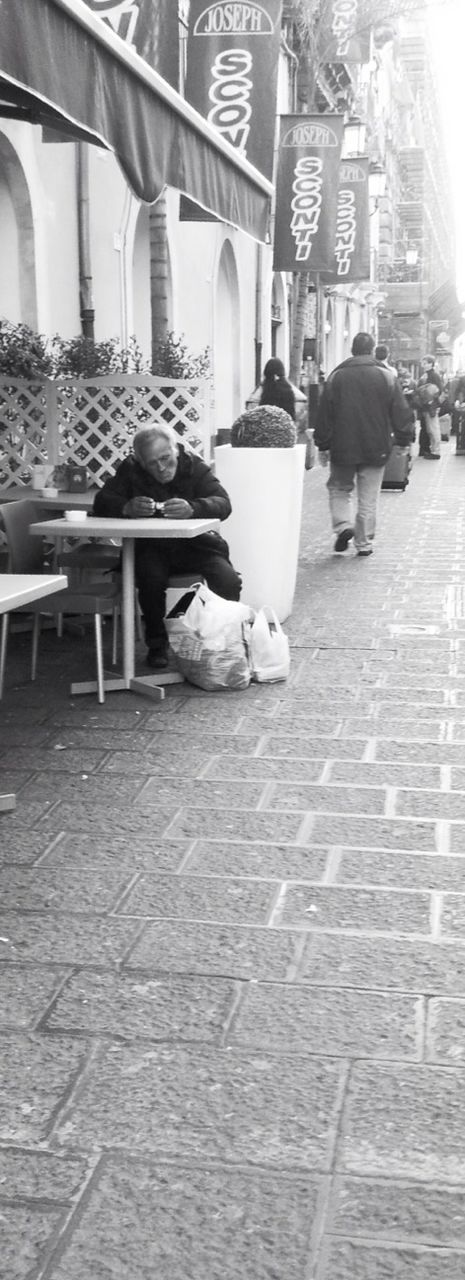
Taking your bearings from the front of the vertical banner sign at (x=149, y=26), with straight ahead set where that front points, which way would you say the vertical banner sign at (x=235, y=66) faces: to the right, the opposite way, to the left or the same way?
the same way

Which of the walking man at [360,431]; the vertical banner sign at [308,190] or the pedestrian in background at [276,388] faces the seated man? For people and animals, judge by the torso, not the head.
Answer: the vertical banner sign

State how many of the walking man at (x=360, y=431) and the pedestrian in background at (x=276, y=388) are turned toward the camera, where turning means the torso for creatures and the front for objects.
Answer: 0

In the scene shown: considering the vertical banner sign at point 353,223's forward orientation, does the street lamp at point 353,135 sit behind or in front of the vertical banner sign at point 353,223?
behind

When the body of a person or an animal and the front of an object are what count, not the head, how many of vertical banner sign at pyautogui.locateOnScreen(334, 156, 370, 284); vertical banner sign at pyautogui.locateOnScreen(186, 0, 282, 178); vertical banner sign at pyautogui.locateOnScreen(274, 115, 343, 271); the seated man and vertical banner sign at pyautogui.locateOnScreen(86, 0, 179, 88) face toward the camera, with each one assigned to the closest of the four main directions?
5

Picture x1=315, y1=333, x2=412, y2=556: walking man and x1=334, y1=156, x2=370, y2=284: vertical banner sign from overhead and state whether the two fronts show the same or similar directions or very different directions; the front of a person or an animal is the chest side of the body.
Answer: very different directions

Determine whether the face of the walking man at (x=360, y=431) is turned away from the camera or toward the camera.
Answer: away from the camera

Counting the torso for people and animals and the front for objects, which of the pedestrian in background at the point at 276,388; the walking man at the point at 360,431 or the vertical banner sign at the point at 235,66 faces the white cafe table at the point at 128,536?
the vertical banner sign

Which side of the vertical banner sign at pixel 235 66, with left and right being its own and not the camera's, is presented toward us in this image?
front

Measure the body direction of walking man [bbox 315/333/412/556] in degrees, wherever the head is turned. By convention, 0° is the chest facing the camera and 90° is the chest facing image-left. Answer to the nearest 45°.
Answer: approximately 180°

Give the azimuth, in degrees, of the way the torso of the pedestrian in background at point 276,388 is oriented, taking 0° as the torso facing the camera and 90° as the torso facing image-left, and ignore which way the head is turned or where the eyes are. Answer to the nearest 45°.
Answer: approximately 180°

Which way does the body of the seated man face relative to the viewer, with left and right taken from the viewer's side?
facing the viewer

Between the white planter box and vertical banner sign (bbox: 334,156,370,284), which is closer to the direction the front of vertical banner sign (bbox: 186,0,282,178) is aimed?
the white planter box

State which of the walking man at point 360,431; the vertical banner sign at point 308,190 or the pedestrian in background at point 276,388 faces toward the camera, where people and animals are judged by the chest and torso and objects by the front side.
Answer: the vertical banner sign

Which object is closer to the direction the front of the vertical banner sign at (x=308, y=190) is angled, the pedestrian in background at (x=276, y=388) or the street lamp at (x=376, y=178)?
the pedestrian in background

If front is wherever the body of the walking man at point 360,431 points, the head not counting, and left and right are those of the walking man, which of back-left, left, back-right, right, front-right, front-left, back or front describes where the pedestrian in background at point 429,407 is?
front

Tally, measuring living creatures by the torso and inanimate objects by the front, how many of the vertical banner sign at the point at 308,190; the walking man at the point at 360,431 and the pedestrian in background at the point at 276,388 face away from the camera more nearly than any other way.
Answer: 2

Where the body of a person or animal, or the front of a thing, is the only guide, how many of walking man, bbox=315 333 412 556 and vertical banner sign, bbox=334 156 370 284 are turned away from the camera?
1

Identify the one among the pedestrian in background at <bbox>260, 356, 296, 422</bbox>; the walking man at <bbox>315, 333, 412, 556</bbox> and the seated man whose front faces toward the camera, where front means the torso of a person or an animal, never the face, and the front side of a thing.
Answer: the seated man

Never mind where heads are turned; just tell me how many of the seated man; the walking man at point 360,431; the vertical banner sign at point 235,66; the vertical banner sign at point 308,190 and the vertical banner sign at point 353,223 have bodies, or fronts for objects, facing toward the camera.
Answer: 4

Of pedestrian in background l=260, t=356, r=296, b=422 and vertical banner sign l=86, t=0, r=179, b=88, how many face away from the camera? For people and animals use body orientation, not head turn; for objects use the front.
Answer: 1
